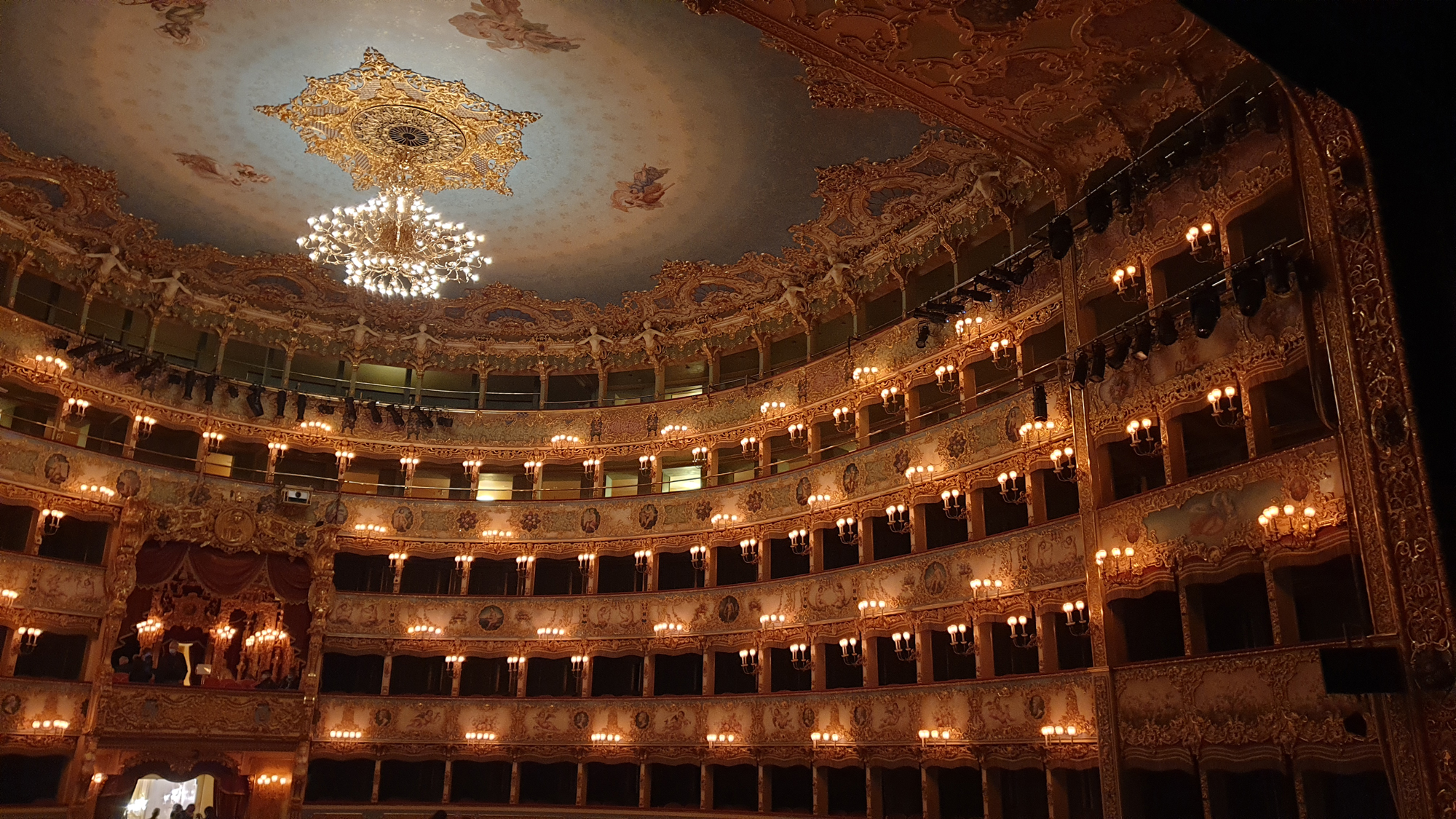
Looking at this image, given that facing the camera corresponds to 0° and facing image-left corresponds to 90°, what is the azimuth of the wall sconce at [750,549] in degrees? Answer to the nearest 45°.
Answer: approximately 45°

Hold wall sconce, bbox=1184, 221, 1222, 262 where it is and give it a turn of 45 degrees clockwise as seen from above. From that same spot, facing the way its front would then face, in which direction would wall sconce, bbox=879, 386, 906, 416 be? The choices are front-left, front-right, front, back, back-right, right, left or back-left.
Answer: front-right

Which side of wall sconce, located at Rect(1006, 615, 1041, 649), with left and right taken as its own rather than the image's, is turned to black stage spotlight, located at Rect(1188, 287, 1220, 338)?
left

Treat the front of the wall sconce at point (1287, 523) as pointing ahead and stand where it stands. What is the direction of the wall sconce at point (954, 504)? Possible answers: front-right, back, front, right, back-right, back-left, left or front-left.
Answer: right

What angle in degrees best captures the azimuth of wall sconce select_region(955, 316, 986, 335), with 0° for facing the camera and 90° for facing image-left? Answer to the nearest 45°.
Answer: approximately 45°

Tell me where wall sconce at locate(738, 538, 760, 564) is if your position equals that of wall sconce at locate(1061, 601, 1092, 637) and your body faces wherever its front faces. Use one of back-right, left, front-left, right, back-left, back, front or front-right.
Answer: right

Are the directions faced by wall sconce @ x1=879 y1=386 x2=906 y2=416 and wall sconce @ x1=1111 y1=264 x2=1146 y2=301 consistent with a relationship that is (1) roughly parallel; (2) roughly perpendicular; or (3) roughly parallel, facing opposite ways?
roughly parallel

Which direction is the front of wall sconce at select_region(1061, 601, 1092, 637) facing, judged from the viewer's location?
facing the viewer and to the left of the viewer
